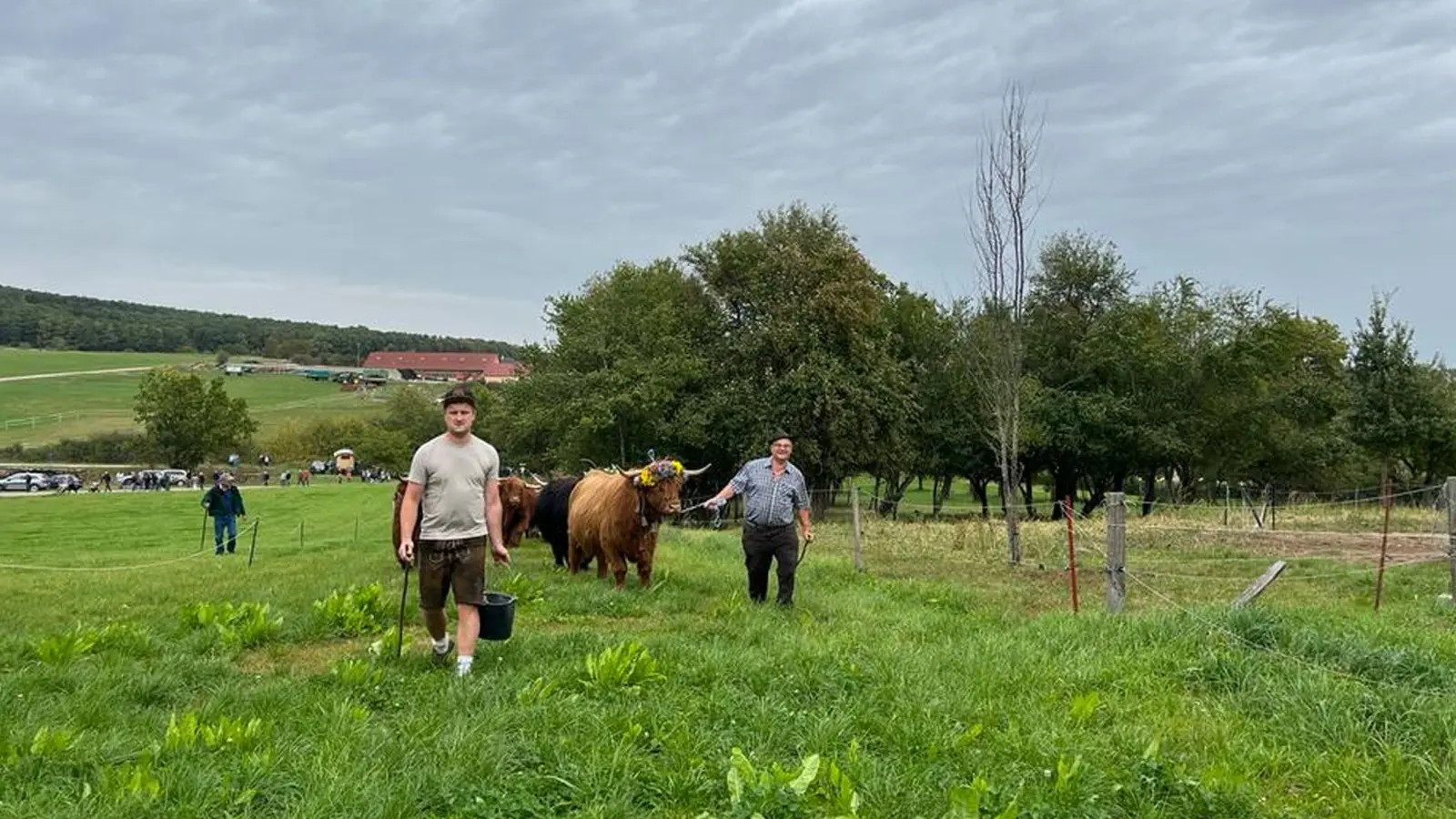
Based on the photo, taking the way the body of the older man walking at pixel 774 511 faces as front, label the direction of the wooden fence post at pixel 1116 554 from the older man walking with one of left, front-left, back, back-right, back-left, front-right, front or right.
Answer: left

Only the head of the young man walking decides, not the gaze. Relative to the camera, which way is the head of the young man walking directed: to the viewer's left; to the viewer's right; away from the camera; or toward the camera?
toward the camera

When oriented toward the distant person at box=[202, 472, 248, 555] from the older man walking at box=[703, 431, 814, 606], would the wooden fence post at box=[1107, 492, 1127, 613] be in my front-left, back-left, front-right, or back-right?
back-right

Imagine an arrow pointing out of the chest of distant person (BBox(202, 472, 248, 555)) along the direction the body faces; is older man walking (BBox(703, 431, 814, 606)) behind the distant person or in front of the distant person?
in front

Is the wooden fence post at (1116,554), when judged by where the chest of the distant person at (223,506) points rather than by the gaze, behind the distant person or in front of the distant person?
in front

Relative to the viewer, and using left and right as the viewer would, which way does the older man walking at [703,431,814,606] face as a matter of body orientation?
facing the viewer

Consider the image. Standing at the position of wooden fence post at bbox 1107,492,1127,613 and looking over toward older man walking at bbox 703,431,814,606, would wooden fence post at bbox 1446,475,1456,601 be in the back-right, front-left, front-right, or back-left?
back-right

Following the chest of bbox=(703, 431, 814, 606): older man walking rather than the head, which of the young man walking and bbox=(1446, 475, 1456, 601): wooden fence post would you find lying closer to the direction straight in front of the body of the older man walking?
the young man walking

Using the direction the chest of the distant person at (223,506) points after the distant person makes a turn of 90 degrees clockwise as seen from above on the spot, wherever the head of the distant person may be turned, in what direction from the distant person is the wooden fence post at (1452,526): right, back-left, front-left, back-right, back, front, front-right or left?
back-left

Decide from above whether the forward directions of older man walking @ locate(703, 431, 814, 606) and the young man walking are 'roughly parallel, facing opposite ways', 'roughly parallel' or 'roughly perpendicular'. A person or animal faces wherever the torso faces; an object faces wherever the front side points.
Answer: roughly parallel

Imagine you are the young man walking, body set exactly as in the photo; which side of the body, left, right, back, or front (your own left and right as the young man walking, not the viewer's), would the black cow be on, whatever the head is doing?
back

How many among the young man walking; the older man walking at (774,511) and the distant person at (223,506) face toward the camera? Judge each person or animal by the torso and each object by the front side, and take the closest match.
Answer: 3

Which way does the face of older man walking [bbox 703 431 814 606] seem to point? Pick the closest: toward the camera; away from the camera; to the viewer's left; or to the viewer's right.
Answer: toward the camera

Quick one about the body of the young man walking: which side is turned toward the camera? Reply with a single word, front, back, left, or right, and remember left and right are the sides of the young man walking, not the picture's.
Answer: front
